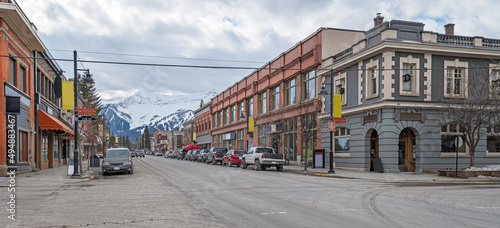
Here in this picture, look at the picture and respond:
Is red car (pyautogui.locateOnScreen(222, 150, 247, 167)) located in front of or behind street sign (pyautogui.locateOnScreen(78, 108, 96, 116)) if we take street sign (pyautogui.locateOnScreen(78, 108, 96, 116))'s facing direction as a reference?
behind

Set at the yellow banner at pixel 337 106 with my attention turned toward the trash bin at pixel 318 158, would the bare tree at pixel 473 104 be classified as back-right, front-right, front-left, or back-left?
back-right

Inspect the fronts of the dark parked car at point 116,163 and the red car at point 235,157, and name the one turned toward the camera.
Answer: the dark parked car

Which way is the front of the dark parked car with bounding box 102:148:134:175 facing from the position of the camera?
facing the viewer

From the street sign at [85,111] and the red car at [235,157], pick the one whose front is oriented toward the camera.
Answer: the street sign

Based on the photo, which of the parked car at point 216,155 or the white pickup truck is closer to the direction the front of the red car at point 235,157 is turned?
the parked car

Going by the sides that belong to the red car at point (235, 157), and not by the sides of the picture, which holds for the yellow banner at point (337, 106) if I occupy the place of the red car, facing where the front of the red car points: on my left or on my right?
on my right

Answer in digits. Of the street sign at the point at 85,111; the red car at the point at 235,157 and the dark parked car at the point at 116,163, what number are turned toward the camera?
2
